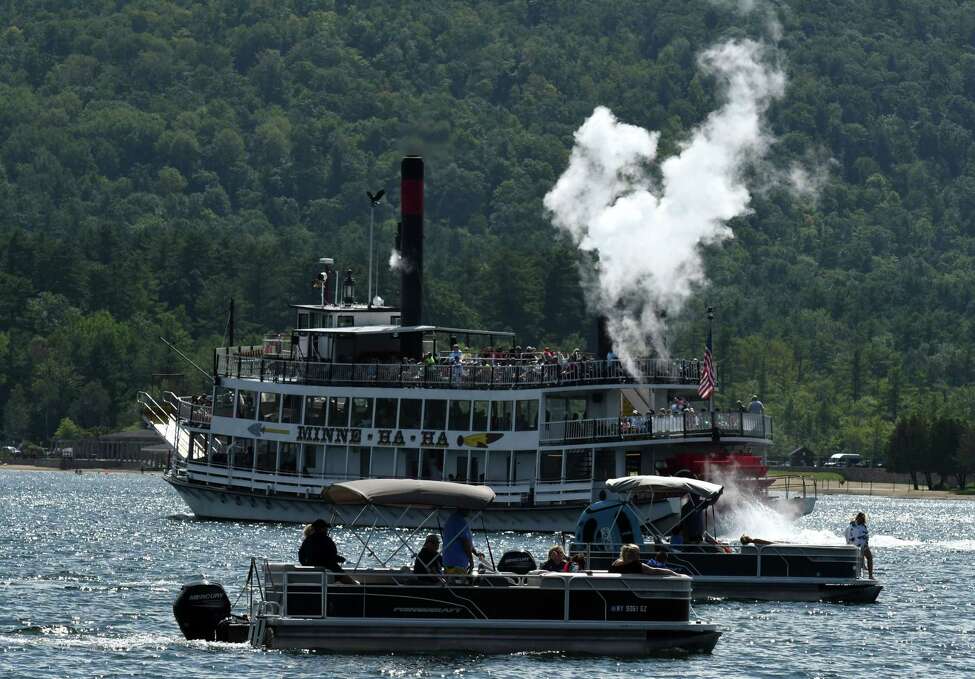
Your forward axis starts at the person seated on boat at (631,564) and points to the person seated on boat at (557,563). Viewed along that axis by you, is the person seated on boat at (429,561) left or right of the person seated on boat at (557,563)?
left

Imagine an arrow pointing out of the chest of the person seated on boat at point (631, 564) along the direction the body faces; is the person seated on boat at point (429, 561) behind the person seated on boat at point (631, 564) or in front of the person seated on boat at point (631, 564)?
behind

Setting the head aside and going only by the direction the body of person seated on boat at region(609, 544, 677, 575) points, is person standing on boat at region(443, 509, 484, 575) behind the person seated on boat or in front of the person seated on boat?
behind
